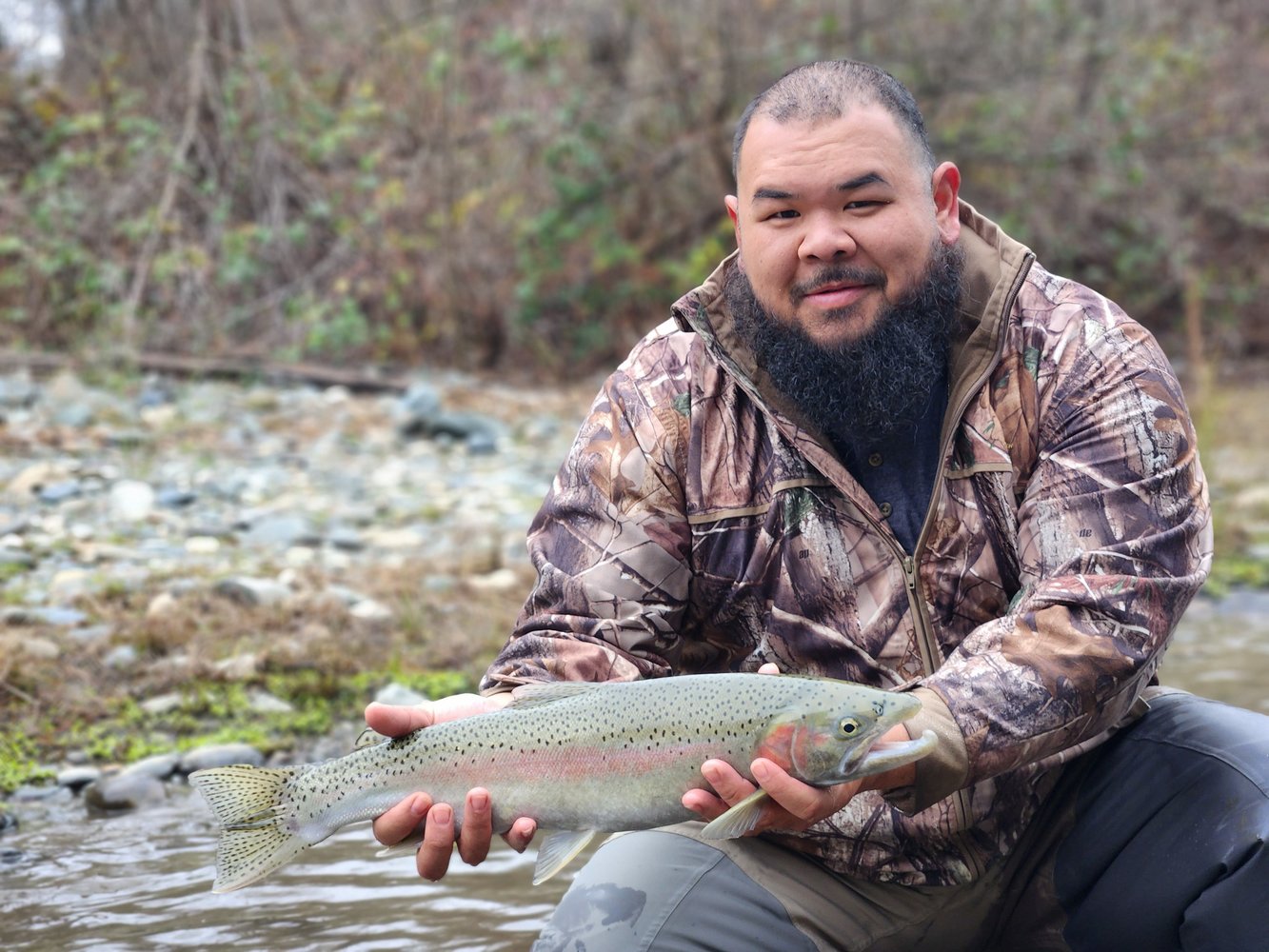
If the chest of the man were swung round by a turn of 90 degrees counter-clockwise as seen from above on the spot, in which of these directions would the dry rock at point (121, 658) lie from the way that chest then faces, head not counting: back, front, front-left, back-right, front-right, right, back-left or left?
back-left

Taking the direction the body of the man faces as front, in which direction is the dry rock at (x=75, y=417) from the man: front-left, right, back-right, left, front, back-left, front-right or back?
back-right

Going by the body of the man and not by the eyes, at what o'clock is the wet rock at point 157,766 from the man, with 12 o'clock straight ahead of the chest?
The wet rock is roughly at 4 o'clock from the man.

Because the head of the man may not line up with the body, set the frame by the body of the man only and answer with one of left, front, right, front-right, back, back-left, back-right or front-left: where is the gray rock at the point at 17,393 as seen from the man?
back-right

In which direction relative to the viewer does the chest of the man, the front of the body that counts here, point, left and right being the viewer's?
facing the viewer

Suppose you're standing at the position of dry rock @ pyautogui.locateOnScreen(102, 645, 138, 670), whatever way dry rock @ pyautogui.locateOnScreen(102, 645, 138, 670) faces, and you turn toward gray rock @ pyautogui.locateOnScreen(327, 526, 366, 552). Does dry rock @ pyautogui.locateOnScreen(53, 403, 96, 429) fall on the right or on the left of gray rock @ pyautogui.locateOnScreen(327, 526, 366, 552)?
left

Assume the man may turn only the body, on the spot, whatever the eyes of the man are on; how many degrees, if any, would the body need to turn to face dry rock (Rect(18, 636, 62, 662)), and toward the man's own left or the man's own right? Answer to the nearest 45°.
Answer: approximately 135° to the man's own right

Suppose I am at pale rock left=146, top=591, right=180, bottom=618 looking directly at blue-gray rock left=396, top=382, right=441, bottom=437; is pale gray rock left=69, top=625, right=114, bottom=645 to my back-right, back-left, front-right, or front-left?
back-left

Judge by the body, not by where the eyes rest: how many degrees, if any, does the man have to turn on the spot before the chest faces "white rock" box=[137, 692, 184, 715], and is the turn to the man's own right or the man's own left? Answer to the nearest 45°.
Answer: approximately 135° to the man's own right

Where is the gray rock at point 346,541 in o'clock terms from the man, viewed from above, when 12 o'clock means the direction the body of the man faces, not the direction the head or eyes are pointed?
The gray rock is roughly at 5 o'clock from the man.

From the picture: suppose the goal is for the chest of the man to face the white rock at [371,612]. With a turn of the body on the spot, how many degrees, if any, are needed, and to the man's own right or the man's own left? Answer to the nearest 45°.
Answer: approximately 135° to the man's own right

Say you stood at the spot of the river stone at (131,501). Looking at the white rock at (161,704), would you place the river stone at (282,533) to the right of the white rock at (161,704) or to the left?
left

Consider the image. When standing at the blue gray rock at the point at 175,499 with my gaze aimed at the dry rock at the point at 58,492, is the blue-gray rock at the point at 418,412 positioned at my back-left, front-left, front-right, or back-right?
back-right
